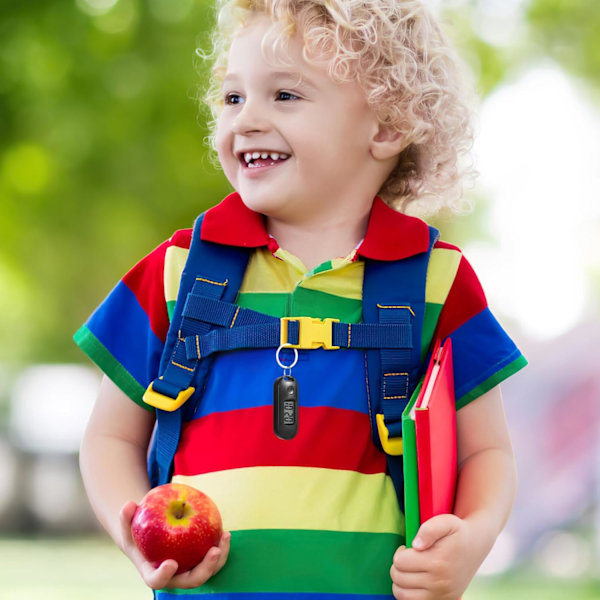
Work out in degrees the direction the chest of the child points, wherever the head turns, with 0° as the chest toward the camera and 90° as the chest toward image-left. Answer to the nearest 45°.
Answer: approximately 0°

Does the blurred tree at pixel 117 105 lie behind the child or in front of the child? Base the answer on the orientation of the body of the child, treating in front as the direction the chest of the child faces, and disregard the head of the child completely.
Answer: behind

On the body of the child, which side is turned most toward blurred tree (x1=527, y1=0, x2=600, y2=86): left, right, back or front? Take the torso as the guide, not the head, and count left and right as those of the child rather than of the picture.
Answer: back
